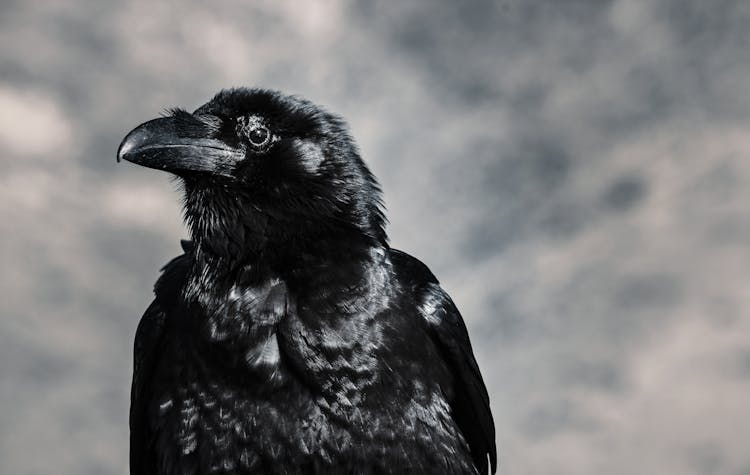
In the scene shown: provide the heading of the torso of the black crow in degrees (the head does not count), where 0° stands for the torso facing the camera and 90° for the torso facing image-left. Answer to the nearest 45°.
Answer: approximately 45°
